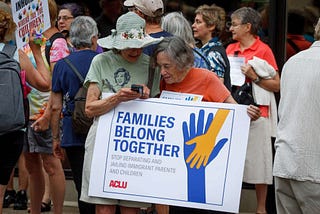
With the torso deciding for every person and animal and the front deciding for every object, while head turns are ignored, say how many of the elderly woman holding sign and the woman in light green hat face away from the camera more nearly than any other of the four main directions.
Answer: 0

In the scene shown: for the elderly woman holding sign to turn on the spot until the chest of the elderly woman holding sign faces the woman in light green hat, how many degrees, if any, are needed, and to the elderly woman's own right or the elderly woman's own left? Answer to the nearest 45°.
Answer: approximately 45° to the elderly woman's own right

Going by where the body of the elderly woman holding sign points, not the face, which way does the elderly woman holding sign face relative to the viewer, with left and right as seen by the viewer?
facing the viewer and to the left of the viewer

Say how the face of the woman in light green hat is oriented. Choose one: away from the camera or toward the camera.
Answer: toward the camera

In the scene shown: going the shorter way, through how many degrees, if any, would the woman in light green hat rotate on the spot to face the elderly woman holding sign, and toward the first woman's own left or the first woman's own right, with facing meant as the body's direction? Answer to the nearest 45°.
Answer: approximately 45° to the first woman's own left
